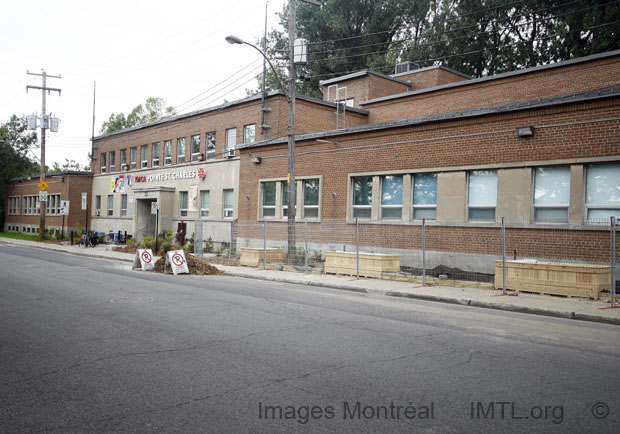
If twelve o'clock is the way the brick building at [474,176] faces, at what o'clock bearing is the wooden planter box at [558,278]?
The wooden planter box is roughly at 10 o'clock from the brick building.

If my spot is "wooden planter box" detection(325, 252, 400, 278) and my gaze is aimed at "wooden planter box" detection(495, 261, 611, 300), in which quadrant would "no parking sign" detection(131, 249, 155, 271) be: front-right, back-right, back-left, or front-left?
back-right

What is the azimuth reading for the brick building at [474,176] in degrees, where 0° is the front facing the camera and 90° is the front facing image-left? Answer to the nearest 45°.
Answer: approximately 45°

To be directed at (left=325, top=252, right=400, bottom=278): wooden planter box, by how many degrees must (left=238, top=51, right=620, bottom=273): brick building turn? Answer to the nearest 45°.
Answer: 0° — it already faces it

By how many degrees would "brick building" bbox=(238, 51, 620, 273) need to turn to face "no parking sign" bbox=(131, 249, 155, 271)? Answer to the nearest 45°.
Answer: approximately 45° to its right
